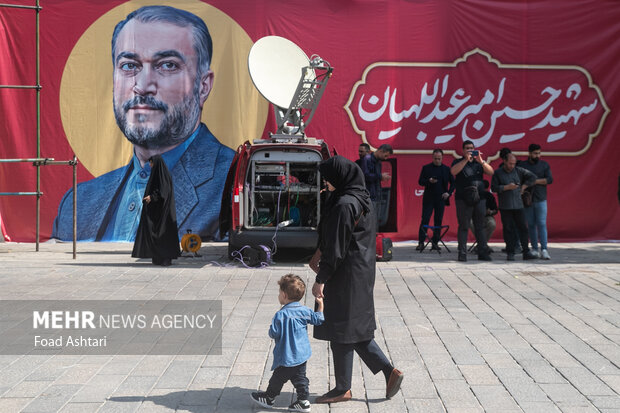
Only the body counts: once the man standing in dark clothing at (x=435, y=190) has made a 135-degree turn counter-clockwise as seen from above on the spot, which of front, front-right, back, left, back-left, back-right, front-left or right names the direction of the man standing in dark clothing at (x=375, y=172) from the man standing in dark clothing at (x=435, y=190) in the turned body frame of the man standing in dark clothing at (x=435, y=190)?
back

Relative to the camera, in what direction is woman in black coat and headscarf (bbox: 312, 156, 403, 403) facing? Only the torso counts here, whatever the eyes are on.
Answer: to the viewer's left

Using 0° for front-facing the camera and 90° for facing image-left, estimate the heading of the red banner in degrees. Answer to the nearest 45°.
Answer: approximately 0°

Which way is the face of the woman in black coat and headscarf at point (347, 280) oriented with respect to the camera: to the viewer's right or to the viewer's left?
to the viewer's left
